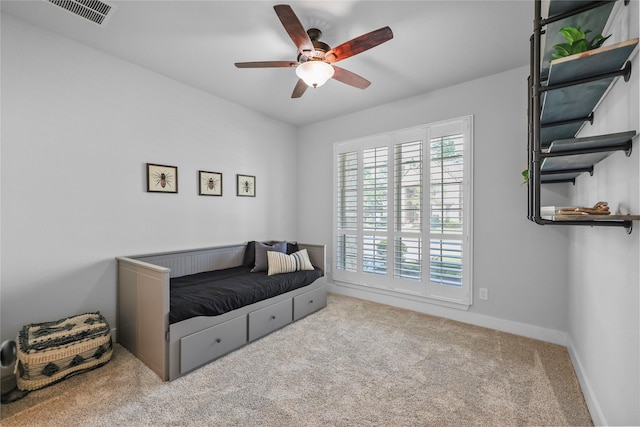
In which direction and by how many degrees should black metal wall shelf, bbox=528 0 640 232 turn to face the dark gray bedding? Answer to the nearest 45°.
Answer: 0° — it already faces it

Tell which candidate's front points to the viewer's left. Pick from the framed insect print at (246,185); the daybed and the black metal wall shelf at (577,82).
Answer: the black metal wall shelf

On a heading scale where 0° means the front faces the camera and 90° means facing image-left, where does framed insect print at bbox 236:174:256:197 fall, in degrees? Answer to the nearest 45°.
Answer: approximately 315°

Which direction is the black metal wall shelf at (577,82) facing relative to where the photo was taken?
to the viewer's left

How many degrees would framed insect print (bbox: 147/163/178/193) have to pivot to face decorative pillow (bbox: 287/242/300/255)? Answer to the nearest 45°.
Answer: approximately 45° to its left

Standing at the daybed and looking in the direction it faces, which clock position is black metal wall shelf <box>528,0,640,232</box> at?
The black metal wall shelf is roughly at 12 o'clock from the daybed.

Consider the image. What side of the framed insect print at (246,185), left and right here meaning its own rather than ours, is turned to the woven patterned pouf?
right
